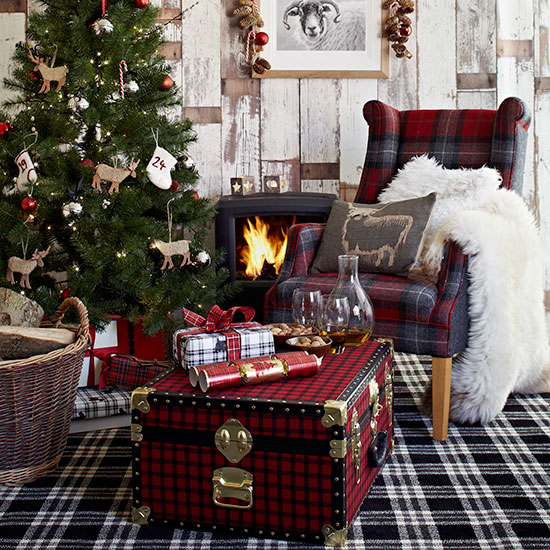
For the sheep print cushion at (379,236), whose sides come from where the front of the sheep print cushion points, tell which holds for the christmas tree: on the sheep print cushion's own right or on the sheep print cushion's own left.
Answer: on the sheep print cushion's own right

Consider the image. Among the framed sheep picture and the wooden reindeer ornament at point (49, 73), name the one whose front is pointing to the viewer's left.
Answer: the wooden reindeer ornament

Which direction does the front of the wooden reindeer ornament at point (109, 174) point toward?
to the viewer's right

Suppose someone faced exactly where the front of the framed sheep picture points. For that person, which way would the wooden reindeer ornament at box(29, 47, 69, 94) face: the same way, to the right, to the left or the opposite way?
to the right

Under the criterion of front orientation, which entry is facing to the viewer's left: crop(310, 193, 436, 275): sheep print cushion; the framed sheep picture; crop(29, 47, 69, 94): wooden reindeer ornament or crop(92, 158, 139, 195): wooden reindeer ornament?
crop(29, 47, 69, 94): wooden reindeer ornament

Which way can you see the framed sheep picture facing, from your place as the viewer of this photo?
facing the viewer

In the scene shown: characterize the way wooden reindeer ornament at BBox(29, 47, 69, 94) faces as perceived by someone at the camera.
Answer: facing to the left of the viewer

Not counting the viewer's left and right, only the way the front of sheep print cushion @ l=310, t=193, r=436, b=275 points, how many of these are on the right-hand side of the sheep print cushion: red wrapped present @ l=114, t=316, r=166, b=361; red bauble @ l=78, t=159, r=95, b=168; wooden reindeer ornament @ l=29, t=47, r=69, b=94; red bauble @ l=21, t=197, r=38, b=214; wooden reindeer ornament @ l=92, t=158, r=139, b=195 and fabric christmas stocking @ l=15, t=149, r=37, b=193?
6

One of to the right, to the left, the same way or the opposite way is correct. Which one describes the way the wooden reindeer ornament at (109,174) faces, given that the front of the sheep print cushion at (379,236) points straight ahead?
to the left

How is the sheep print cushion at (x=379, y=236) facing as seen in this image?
toward the camera

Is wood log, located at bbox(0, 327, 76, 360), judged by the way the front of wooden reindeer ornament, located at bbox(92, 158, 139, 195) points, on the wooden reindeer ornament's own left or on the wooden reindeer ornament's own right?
on the wooden reindeer ornament's own right
